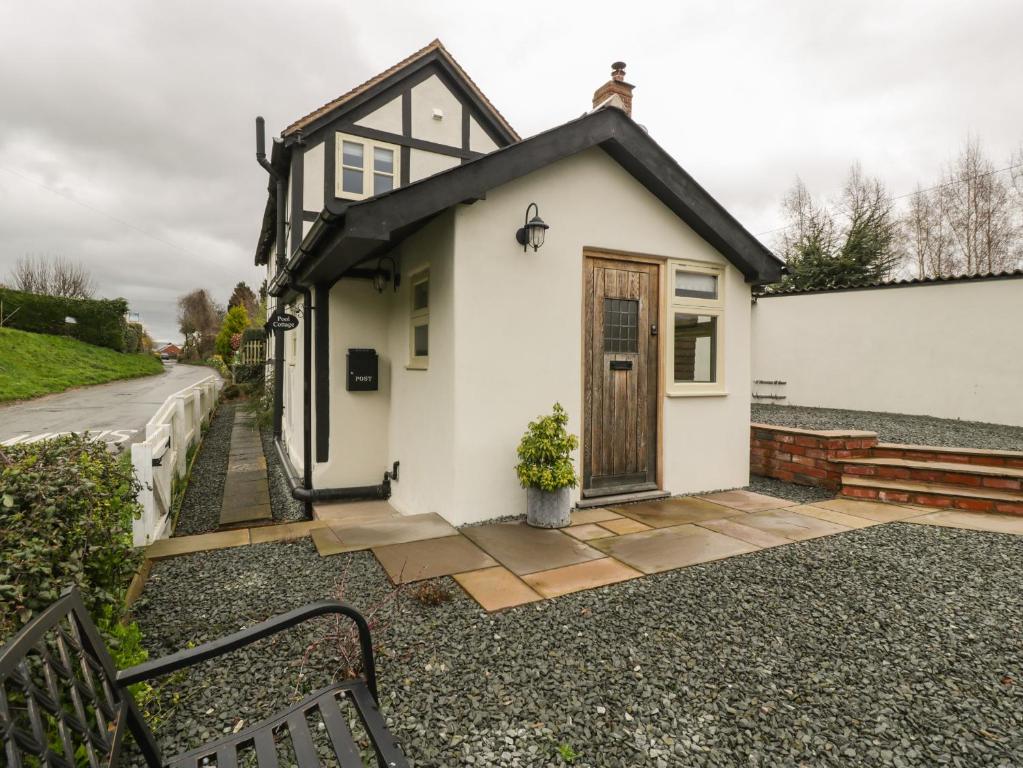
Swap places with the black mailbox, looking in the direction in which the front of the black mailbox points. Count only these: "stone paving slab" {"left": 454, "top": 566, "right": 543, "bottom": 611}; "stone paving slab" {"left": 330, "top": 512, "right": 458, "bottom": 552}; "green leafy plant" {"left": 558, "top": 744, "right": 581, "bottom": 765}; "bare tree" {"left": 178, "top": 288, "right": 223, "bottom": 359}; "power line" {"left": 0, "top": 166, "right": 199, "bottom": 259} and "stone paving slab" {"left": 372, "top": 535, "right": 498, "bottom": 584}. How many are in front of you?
4

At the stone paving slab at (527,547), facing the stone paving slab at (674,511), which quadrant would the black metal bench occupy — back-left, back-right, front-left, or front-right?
back-right

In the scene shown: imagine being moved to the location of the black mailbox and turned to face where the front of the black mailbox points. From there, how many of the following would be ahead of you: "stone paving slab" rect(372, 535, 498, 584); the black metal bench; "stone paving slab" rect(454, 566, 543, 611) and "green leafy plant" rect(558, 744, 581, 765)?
4

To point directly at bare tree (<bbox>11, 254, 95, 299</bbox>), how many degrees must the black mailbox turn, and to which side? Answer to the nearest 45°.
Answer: approximately 135° to its right

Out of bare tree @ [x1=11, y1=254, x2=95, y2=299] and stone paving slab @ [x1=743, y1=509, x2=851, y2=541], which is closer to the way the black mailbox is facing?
the stone paving slab

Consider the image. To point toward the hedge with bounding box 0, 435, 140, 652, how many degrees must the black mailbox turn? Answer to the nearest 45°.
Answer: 0° — it already faces it

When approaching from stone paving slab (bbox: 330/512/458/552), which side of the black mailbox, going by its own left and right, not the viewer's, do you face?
front

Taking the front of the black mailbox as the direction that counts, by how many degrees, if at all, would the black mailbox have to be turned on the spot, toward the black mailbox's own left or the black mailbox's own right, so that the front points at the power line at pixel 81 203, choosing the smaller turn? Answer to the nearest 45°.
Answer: approximately 135° to the black mailbox's own right

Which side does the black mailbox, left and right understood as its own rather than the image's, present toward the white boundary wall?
left

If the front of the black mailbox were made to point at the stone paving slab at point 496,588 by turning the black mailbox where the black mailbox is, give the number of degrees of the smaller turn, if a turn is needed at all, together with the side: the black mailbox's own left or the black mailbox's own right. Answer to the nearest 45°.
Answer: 0° — it already faces it

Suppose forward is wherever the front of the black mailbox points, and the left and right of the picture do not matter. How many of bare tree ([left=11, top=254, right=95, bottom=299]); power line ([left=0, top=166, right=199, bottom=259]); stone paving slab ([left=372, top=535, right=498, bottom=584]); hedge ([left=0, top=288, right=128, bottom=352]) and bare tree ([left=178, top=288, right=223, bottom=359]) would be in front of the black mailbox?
1

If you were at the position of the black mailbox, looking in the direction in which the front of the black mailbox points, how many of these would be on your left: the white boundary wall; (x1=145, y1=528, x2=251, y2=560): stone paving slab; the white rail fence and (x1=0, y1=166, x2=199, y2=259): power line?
1

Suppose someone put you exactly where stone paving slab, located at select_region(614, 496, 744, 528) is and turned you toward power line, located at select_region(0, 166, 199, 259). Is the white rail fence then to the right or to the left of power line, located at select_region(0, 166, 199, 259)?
left

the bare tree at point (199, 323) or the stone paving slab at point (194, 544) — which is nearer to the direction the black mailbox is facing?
the stone paving slab

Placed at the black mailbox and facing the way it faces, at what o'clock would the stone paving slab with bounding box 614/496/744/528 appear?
The stone paving slab is roughly at 10 o'clock from the black mailbox.

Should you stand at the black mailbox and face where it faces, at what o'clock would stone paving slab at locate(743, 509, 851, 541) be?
The stone paving slab is roughly at 10 o'clock from the black mailbox.

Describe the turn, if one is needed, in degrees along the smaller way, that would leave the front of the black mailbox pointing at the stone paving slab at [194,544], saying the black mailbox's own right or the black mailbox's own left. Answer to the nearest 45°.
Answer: approximately 45° to the black mailbox's own right

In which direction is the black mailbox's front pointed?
toward the camera
